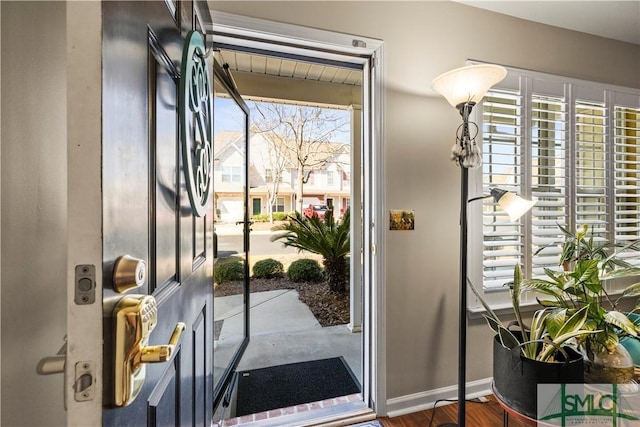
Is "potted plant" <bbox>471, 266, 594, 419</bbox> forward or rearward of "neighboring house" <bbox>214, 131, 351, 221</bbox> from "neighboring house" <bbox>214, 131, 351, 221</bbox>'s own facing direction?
forward

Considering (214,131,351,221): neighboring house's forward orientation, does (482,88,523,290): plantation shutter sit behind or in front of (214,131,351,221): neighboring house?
in front

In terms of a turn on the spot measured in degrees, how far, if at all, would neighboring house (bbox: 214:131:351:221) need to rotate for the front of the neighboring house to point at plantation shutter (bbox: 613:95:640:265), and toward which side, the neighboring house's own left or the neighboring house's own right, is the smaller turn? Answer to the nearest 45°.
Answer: approximately 45° to the neighboring house's own left

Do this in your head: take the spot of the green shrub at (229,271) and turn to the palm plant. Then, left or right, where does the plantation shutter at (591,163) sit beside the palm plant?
right

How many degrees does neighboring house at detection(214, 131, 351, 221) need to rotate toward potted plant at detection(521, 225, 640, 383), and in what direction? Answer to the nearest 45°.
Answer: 0° — it already faces it

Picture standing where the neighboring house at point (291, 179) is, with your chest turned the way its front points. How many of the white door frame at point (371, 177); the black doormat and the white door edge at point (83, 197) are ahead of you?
3

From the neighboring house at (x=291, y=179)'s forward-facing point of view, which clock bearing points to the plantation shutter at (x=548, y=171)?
The plantation shutter is roughly at 11 o'clock from the neighboring house.

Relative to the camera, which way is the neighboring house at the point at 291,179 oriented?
toward the camera

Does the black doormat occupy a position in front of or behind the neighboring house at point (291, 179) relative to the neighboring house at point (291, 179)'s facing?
in front

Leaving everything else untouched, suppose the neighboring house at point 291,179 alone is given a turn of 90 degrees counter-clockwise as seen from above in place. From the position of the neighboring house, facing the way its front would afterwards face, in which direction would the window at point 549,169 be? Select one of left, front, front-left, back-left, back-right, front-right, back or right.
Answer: front-right

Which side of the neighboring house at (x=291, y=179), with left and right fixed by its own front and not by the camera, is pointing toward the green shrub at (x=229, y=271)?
front
